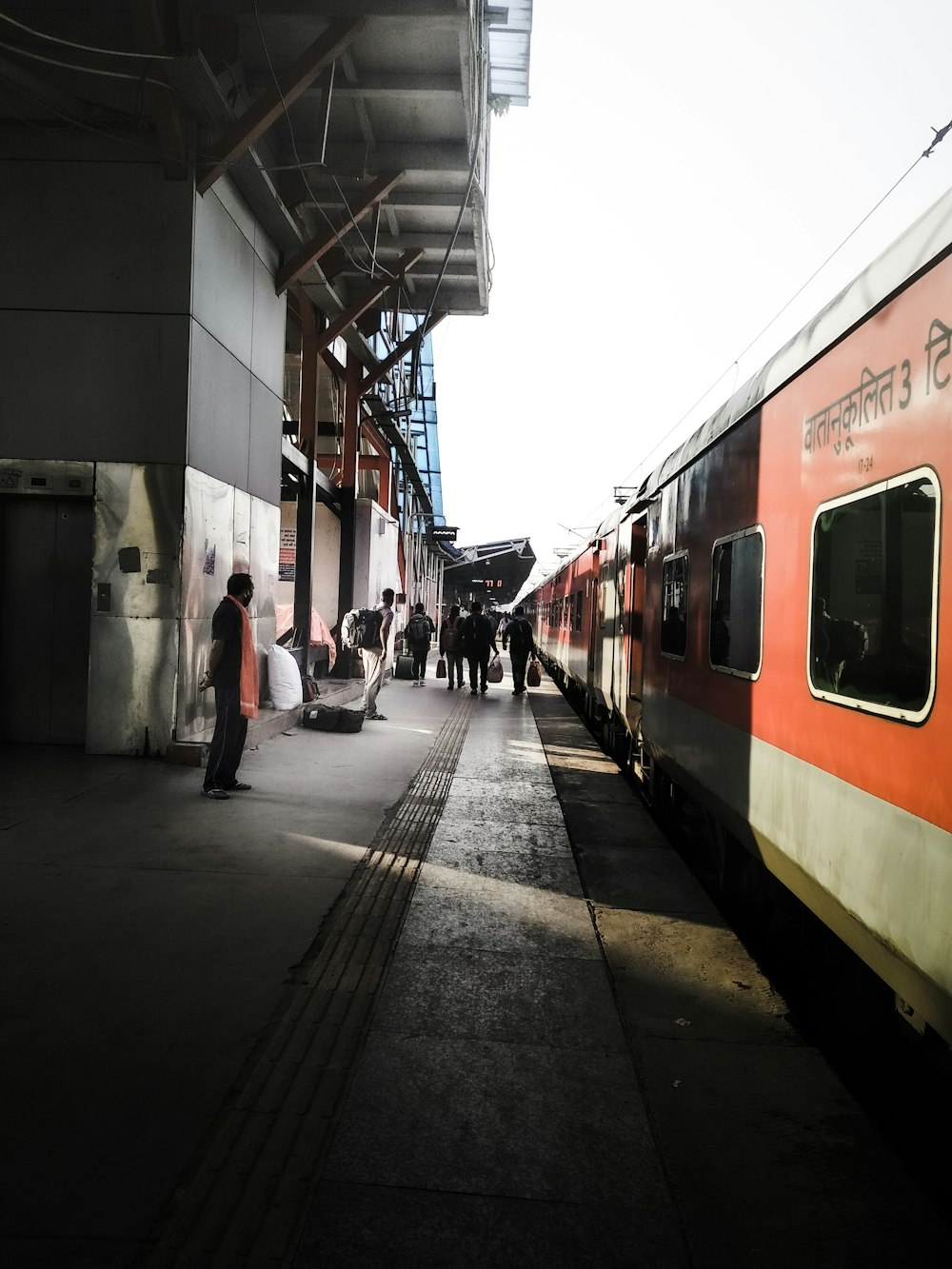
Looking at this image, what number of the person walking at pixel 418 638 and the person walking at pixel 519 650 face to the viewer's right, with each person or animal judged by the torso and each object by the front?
0

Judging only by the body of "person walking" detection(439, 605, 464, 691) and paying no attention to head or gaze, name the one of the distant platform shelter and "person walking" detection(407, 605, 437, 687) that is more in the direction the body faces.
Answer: the distant platform shelter

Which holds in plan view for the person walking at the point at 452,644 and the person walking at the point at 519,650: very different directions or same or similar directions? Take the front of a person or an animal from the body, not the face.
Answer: same or similar directions

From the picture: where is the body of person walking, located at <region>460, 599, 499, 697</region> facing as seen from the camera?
away from the camera

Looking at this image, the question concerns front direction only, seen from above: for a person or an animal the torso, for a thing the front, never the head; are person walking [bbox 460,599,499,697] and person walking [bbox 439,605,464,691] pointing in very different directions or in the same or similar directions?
same or similar directions

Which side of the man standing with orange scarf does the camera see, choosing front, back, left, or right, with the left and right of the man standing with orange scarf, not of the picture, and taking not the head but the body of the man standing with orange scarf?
right

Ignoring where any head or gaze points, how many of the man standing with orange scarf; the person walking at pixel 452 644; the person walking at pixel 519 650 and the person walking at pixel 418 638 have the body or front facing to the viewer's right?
1

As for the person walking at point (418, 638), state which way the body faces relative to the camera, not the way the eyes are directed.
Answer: away from the camera

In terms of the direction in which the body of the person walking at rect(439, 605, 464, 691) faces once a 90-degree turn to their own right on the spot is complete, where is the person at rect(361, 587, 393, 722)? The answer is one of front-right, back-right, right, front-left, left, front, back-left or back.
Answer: right

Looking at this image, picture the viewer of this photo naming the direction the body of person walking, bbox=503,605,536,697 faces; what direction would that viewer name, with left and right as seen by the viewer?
facing away from the viewer

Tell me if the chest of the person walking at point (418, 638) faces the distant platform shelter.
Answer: yes

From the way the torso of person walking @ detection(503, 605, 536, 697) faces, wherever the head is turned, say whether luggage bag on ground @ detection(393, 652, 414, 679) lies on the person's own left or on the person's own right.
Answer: on the person's own left

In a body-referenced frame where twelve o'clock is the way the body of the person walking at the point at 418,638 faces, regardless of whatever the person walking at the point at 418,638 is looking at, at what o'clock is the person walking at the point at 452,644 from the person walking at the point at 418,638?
the person walking at the point at 452,644 is roughly at 4 o'clock from the person walking at the point at 418,638.

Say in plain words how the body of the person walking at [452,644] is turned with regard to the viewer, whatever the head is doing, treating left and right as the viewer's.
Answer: facing away from the viewer
